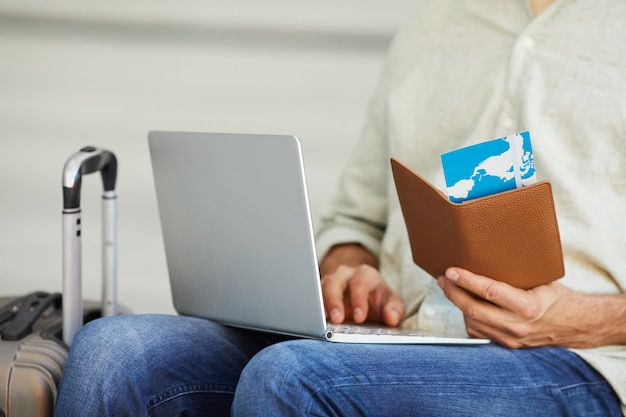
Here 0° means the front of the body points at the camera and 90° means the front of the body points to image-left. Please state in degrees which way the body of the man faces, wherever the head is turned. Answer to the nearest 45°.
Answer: approximately 45°

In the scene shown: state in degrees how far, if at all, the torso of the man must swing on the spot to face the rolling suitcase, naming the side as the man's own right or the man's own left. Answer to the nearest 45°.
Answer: approximately 45° to the man's own right

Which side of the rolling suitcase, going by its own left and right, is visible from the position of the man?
back

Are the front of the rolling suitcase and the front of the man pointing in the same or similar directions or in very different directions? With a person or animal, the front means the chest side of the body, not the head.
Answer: same or similar directions

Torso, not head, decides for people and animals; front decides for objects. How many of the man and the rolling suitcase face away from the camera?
0

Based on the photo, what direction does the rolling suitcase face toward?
to the viewer's left
